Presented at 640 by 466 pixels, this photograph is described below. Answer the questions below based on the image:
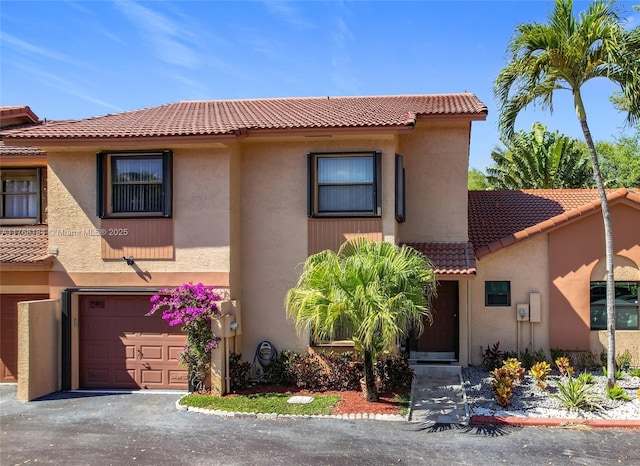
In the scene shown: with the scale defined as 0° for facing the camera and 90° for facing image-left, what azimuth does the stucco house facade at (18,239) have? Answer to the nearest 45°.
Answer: approximately 0°

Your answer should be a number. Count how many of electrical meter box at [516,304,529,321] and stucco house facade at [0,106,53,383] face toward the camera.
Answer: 2

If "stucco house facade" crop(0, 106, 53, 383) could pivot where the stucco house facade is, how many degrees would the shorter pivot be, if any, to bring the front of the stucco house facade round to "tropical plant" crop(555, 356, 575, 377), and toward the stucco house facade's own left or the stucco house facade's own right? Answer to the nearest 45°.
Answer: approximately 45° to the stucco house facade's own left

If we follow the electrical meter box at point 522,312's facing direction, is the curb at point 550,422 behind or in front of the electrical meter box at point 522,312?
in front

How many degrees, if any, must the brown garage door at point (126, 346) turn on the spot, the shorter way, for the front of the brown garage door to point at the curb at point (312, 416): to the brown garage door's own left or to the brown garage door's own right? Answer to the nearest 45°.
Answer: approximately 45° to the brown garage door's own left

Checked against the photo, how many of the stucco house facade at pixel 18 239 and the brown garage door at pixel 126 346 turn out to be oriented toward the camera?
2

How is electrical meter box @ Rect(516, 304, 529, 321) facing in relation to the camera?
toward the camera

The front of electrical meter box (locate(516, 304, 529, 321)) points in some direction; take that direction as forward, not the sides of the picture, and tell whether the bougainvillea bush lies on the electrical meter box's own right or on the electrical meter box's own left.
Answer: on the electrical meter box's own right

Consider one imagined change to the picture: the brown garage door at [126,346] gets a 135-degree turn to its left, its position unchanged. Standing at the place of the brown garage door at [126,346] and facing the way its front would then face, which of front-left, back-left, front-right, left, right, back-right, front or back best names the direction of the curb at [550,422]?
right

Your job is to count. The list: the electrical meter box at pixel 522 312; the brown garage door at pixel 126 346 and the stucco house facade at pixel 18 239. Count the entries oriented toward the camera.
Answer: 3

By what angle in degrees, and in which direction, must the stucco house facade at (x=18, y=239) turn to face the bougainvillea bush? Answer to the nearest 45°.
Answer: approximately 45° to its left

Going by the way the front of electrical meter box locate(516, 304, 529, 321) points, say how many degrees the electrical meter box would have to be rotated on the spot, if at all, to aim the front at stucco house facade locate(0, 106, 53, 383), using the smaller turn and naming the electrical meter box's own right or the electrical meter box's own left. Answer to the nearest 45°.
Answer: approximately 90° to the electrical meter box's own right

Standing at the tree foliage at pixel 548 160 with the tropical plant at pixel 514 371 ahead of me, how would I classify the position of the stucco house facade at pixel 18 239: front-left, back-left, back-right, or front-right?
front-right

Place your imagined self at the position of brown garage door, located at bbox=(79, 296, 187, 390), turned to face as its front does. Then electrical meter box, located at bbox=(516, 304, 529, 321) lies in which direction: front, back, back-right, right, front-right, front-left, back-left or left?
left

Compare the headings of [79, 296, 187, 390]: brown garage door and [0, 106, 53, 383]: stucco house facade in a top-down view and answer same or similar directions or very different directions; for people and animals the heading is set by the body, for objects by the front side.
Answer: same or similar directions
